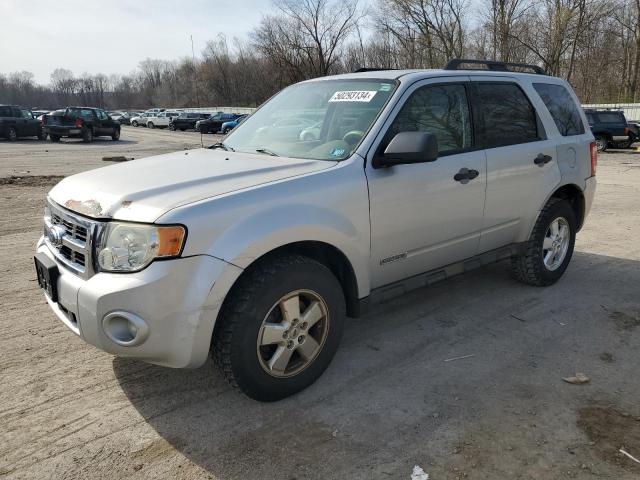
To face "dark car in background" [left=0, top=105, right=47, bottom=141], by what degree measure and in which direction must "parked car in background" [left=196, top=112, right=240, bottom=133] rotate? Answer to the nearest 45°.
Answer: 0° — it already faces it

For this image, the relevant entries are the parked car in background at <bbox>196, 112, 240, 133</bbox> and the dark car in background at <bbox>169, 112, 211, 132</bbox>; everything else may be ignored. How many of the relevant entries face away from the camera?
0

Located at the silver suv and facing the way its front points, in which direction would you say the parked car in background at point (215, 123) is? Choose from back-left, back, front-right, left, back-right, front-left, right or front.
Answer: back-right

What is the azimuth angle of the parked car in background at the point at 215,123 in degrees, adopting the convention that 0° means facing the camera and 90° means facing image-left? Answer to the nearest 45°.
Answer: approximately 45°

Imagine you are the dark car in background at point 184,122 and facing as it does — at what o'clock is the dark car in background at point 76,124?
the dark car in background at point 76,124 is roughly at 11 o'clock from the dark car in background at point 184,122.

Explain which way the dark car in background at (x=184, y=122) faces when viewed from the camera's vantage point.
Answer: facing the viewer and to the left of the viewer

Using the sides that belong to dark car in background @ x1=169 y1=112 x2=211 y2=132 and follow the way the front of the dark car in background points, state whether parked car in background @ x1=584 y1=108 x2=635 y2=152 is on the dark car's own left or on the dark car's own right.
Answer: on the dark car's own left

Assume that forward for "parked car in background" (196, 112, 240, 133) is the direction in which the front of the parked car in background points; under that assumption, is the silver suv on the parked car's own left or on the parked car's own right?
on the parked car's own left

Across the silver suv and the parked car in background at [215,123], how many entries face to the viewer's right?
0
